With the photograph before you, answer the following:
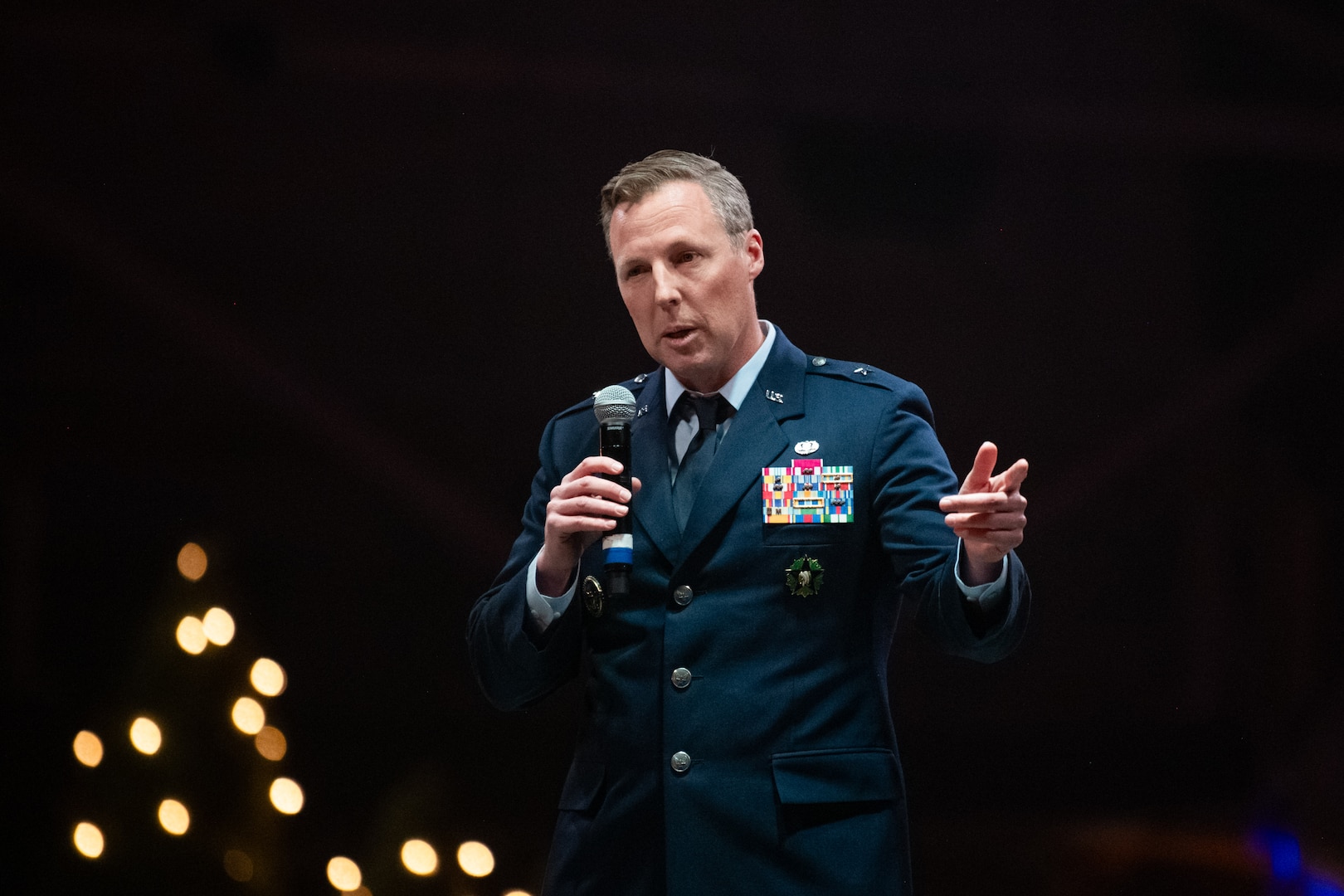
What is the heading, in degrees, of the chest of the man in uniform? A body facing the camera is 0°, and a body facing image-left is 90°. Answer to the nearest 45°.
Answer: approximately 45°

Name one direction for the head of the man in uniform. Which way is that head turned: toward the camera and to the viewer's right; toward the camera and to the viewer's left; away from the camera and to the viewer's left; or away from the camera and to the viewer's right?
toward the camera and to the viewer's left
